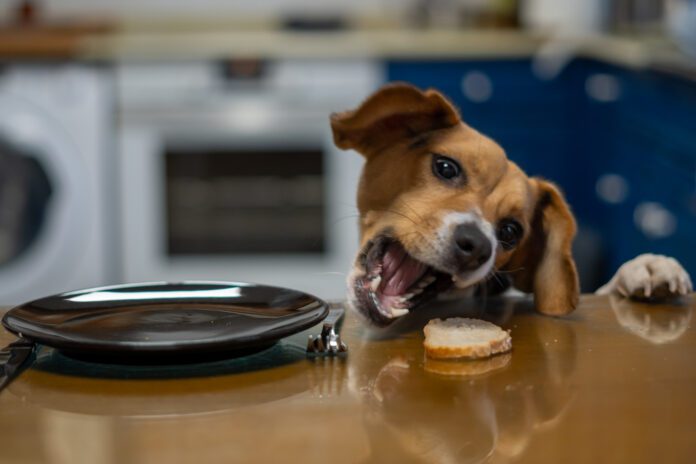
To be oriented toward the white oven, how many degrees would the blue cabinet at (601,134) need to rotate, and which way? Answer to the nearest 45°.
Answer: approximately 90° to its right

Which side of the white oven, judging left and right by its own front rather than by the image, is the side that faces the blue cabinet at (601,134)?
left

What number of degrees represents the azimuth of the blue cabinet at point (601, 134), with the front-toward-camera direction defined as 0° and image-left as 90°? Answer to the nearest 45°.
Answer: approximately 0°

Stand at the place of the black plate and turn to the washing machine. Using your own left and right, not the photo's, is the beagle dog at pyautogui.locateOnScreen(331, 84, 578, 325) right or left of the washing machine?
right

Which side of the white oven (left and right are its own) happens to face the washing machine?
right

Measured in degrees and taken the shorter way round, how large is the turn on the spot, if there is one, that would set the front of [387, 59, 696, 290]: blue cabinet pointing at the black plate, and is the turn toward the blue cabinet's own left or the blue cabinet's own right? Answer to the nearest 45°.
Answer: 0° — it already faces it

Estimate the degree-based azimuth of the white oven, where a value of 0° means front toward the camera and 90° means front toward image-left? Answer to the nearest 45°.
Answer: approximately 0°

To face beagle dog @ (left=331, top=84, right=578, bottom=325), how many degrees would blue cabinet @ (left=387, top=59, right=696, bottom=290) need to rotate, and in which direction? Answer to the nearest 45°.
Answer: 0° — it already faces it

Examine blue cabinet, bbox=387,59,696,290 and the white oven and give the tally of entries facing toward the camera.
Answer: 2
